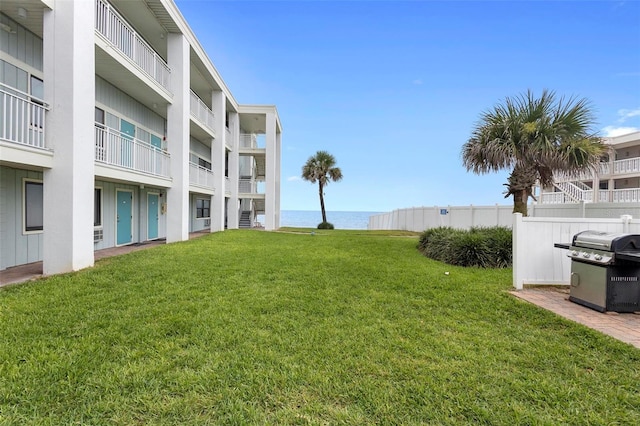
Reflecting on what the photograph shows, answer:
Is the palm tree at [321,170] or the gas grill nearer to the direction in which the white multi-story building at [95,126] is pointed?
the gas grill

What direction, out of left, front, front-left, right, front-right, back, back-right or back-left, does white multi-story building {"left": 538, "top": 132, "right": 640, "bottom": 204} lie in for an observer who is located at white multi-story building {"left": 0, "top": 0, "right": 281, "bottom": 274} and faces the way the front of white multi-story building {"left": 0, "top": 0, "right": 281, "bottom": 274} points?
front-left

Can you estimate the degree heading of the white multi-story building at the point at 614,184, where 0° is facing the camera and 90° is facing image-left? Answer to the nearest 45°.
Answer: approximately 45°

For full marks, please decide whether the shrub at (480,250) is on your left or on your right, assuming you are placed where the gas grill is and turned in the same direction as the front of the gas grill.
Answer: on your right

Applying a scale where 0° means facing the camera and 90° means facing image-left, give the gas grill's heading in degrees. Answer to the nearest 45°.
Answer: approximately 45°

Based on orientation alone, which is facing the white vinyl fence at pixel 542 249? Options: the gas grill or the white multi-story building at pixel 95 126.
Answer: the white multi-story building

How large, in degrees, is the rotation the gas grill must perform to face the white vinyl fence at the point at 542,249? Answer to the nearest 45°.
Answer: approximately 90° to its right

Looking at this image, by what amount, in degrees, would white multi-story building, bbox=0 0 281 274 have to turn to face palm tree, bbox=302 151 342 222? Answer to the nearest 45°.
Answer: approximately 90° to its left

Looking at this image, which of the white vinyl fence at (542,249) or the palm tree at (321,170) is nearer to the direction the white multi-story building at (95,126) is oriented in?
the white vinyl fence

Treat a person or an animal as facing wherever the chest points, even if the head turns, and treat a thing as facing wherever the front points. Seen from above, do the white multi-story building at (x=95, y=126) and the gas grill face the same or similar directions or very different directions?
very different directions
